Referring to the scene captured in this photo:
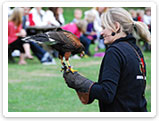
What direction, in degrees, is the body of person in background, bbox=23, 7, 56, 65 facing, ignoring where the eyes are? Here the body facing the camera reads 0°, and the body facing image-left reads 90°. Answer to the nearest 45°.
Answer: approximately 315°

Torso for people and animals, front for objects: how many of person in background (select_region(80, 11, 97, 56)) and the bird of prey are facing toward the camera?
1

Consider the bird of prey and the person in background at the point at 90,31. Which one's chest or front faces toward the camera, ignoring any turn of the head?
the person in background

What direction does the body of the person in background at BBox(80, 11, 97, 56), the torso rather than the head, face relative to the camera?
toward the camera

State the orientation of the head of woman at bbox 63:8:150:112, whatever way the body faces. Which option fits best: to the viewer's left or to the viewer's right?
to the viewer's left

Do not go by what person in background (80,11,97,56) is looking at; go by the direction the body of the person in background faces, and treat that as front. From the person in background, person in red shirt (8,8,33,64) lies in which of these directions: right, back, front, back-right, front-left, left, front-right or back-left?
front-right
